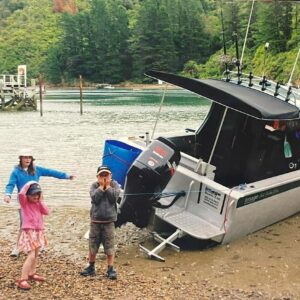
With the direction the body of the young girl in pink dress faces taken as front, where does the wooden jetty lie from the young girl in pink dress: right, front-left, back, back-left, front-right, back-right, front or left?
back-left

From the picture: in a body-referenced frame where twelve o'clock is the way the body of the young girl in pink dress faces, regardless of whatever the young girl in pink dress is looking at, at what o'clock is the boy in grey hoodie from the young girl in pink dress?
The boy in grey hoodie is roughly at 10 o'clock from the young girl in pink dress.

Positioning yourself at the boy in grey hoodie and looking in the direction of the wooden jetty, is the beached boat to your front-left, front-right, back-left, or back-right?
front-right

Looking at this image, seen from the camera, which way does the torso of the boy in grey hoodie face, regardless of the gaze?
toward the camera

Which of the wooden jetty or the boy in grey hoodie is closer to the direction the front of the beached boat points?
the wooden jetty

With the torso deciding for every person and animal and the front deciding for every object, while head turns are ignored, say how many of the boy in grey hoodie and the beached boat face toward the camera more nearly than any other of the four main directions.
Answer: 1

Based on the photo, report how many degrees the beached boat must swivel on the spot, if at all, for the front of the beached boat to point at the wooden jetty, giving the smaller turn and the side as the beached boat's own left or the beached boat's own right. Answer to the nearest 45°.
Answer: approximately 90° to the beached boat's own left

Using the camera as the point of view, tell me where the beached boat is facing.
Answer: facing away from the viewer and to the right of the viewer

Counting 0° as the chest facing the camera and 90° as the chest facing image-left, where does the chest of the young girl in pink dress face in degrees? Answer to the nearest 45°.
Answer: approximately 315°

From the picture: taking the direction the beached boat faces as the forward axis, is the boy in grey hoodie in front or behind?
behind

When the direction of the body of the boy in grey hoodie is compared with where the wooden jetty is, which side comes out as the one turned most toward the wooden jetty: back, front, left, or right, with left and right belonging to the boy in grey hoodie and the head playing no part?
back

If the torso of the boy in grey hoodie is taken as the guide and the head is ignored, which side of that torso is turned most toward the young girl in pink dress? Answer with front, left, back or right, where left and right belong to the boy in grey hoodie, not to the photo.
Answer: right
